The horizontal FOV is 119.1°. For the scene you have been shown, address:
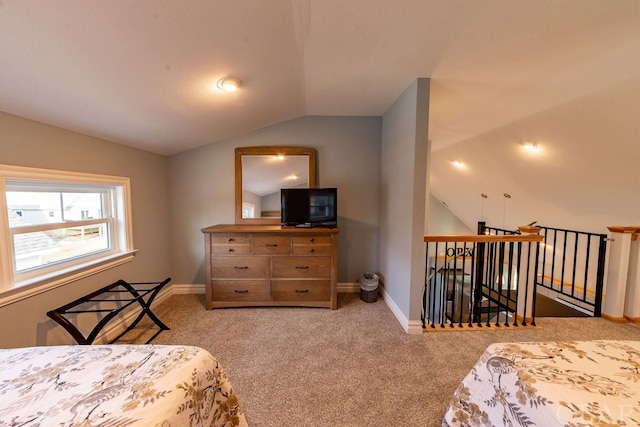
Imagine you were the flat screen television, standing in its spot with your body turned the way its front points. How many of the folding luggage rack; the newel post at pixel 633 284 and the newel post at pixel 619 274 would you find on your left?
2

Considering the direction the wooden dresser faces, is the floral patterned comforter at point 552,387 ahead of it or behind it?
ahead

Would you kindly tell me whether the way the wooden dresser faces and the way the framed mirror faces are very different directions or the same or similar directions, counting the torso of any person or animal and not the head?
same or similar directions

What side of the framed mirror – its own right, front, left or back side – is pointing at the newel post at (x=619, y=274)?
left

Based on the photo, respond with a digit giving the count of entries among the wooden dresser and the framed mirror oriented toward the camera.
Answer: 2

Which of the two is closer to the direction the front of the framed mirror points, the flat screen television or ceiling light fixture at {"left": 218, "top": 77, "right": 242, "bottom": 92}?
the ceiling light fixture

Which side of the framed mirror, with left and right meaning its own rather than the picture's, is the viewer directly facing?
front

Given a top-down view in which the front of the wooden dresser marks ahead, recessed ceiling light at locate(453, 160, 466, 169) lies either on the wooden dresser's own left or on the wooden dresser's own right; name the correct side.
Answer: on the wooden dresser's own left

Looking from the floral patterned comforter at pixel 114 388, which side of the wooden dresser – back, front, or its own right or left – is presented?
front

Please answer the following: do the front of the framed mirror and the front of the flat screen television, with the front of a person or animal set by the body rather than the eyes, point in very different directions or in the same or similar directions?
same or similar directions

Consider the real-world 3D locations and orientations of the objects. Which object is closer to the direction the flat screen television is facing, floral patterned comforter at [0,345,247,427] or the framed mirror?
the floral patterned comforter

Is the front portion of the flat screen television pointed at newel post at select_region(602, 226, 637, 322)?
no

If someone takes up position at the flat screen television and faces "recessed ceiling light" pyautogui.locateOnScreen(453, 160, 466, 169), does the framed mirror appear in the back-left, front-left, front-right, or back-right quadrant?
back-left

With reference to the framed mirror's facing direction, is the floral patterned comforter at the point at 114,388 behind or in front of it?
in front

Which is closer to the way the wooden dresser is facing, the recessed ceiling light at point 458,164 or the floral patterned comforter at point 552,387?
the floral patterned comforter

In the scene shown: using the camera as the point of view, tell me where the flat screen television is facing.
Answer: facing the viewer
